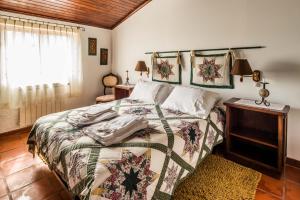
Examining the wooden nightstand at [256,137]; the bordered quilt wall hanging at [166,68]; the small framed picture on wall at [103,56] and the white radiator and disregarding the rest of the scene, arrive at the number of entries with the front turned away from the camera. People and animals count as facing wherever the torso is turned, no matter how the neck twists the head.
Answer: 0

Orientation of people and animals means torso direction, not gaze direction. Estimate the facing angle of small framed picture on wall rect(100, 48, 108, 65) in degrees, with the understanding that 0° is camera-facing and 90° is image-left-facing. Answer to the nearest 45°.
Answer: approximately 315°

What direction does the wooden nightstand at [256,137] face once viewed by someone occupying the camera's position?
facing the viewer and to the left of the viewer

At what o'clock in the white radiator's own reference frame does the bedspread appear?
The bedspread is roughly at 1 o'clock from the white radiator.

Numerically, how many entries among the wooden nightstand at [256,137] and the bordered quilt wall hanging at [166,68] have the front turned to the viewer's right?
0

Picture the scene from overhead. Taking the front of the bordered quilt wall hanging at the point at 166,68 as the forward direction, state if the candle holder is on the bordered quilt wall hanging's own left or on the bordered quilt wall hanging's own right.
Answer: on the bordered quilt wall hanging's own left

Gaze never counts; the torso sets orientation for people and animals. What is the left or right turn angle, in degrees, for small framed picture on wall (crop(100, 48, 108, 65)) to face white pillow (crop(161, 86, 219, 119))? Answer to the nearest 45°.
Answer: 0° — it already faces it

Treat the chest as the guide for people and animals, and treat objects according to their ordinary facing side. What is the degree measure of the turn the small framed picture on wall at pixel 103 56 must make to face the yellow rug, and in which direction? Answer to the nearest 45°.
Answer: approximately 45° to its right

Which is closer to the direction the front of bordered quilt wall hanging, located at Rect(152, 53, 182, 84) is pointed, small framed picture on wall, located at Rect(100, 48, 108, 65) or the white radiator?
the white radiator

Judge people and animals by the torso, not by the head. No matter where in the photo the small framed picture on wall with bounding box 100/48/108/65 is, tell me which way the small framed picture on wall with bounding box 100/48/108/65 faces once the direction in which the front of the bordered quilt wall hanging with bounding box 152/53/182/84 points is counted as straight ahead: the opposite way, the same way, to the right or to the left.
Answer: to the left

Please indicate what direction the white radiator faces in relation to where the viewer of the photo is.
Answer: facing the viewer and to the right of the viewer

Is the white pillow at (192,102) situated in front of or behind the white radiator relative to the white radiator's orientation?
in front

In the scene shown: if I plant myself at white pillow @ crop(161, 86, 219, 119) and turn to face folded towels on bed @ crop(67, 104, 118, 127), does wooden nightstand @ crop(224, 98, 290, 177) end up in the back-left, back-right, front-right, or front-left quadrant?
back-left

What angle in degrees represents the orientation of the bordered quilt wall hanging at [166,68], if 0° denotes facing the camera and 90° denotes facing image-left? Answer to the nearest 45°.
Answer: approximately 45°
